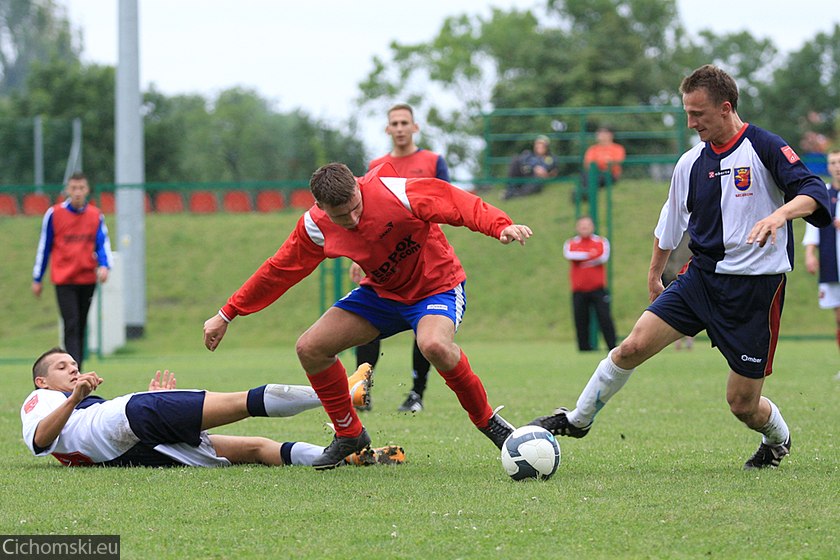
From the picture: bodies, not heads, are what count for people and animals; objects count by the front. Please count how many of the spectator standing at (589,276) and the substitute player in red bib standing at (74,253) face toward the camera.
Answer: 2

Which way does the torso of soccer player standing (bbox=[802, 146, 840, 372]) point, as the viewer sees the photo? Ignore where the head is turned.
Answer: toward the camera

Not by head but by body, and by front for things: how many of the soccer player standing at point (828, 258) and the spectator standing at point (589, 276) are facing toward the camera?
2

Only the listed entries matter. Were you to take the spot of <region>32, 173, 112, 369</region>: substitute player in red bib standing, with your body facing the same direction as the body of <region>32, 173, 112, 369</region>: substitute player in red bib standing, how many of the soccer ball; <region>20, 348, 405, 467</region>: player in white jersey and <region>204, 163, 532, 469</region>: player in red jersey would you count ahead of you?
3

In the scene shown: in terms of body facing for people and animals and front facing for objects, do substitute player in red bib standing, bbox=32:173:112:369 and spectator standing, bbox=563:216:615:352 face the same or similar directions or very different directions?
same or similar directions

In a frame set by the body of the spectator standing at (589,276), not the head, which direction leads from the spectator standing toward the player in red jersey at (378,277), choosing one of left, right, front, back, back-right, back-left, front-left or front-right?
front

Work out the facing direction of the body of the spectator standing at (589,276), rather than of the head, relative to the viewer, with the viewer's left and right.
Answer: facing the viewer

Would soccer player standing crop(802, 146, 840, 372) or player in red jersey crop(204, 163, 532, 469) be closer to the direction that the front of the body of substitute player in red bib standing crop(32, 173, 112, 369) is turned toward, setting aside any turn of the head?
the player in red jersey

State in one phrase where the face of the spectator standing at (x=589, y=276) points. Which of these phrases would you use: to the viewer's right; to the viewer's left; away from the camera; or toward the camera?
toward the camera

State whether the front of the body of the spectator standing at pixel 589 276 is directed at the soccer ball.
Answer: yes

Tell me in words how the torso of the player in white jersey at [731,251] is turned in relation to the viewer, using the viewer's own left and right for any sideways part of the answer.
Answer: facing the viewer and to the left of the viewer

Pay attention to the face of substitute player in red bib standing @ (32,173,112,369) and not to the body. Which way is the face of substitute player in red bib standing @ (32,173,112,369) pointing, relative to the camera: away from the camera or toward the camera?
toward the camera

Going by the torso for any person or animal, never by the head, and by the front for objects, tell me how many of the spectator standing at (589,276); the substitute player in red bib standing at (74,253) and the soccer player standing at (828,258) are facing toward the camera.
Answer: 3

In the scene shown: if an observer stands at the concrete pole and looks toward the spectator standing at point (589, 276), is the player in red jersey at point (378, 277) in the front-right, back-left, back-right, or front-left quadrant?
front-right

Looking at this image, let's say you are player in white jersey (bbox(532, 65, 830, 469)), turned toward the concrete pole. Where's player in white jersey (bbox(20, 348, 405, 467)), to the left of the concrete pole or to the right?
left
